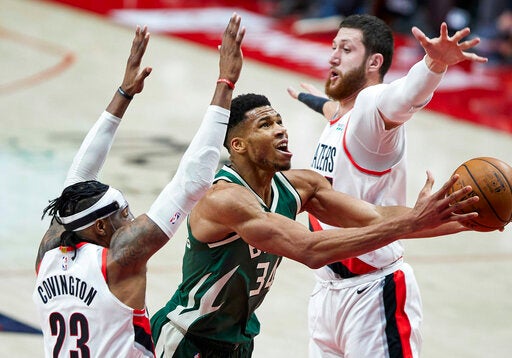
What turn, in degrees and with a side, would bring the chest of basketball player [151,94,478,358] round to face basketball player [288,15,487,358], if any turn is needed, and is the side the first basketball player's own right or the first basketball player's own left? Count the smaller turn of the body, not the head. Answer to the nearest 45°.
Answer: approximately 90° to the first basketball player's own left

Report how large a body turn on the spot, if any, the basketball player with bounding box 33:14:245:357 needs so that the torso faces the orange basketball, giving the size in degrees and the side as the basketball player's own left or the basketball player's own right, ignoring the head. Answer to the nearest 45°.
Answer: approximately 45° to the basketball player's own right

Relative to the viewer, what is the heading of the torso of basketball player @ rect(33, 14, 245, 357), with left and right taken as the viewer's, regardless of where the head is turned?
facing away from the viewer and to the right of the viewer

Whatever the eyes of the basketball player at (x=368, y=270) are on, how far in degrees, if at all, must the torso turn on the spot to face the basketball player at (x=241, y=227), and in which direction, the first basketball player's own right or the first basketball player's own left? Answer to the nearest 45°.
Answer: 0° — they already face them

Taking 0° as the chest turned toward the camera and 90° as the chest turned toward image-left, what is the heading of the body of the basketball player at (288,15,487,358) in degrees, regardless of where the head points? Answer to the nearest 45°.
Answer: approximately 45°

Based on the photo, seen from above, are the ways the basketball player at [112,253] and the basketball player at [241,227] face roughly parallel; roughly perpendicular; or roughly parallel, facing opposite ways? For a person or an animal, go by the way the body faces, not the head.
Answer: roughly perpendicular

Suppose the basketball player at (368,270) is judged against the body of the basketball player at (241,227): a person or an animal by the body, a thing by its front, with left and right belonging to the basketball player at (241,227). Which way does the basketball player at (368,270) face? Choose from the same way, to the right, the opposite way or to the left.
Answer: to the right

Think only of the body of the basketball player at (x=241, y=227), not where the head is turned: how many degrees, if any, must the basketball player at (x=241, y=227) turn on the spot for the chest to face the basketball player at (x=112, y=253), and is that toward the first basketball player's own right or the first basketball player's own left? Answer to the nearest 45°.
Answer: approximately 90° to the first basketball player's own right

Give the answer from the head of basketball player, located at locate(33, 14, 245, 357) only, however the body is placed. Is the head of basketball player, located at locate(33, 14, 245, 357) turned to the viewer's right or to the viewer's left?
to the viewer's right
